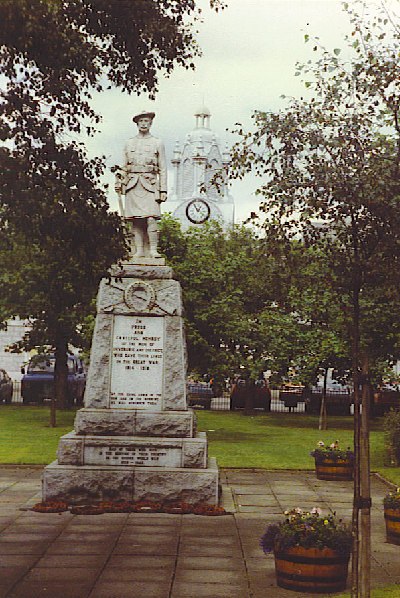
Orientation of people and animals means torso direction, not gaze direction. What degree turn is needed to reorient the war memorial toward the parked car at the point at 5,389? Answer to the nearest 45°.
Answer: approximately 180°

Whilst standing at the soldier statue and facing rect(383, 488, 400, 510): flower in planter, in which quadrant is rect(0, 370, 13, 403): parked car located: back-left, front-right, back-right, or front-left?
back-left

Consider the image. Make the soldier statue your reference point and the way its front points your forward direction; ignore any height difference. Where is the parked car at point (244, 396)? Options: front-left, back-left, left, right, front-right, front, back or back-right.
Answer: back

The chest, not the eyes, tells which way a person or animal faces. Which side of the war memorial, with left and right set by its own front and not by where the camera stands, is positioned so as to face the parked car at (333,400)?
back

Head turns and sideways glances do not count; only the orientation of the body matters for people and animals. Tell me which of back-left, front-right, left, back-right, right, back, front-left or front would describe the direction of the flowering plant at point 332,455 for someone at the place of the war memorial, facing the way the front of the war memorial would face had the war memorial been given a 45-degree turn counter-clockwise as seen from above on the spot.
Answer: left

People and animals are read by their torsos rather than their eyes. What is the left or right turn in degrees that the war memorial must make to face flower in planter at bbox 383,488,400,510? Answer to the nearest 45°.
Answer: approximately 45° to its left

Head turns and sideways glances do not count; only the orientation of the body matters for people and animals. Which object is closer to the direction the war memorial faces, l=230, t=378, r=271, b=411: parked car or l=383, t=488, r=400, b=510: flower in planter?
the flower in planter

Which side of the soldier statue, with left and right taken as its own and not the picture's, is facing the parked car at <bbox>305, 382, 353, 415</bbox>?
back

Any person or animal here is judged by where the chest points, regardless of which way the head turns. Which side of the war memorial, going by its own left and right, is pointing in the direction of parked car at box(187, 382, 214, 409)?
back

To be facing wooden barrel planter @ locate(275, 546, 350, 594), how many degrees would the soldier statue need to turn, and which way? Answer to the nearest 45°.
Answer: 0° — it already faces it

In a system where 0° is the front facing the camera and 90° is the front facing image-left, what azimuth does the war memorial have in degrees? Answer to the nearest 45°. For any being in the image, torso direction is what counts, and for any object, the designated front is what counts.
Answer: approximately 0°

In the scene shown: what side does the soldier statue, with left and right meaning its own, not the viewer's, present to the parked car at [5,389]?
back

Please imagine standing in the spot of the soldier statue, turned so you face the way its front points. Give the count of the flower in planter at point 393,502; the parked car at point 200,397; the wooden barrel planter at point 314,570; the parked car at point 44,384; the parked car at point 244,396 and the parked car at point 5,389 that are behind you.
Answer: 4
